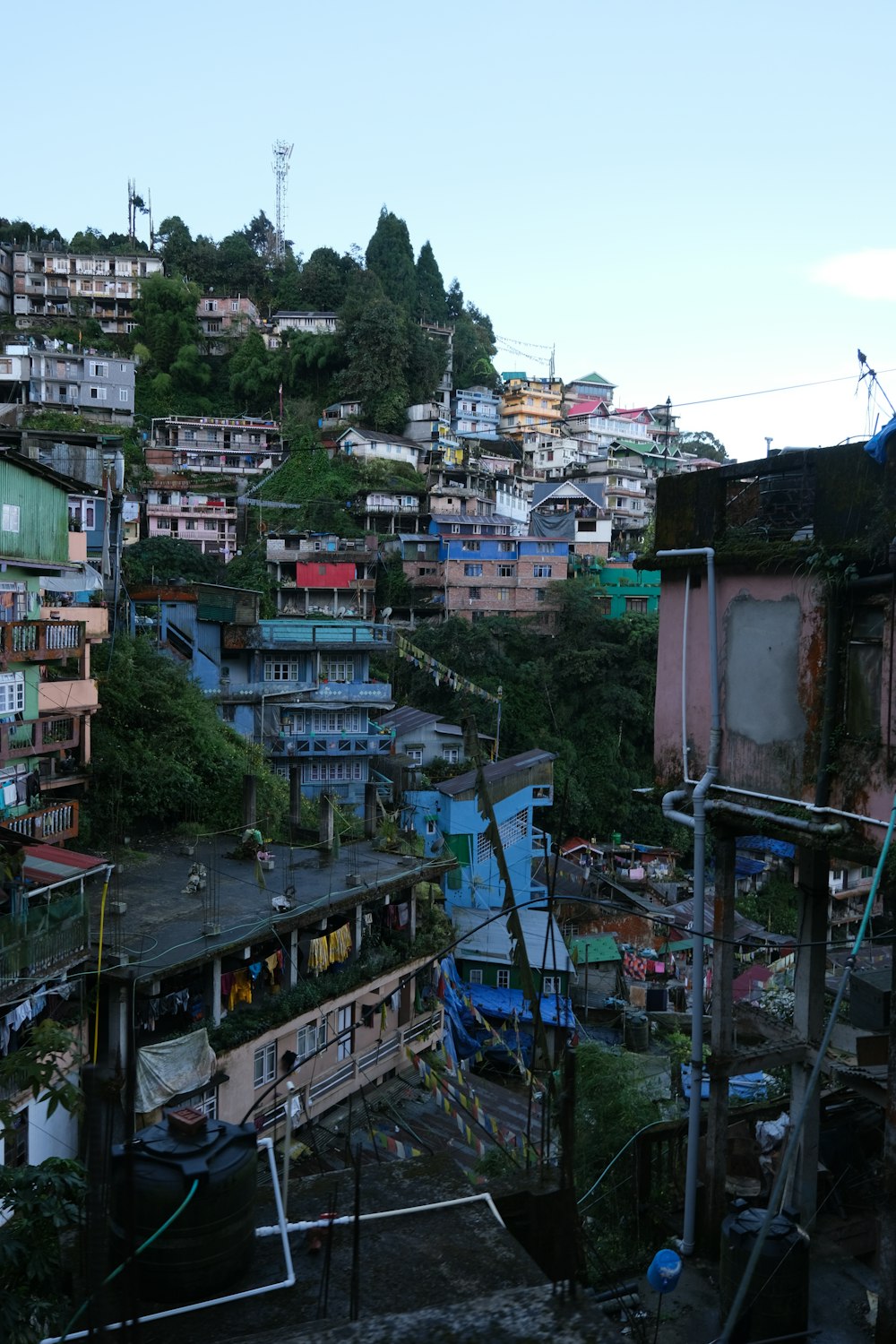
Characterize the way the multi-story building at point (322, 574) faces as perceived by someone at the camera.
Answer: facing the viewer

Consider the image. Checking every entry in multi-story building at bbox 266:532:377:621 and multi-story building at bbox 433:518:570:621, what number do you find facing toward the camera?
2

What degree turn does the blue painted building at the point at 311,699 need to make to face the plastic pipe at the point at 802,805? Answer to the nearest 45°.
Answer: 0° — it already faces it

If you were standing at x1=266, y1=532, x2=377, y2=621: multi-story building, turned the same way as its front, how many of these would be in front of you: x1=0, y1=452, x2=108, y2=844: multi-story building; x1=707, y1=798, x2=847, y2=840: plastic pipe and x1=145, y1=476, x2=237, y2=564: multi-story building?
2

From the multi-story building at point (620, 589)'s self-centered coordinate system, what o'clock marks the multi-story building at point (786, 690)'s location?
the multi-story building at point (786, 690) is roughly at 12 o'clock from the multi-story building at point (620, 589).

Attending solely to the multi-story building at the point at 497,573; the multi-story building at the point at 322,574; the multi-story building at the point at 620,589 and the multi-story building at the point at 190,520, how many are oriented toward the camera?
4

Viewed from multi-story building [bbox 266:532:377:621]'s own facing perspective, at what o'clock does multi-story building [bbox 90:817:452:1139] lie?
multi-story building [bbox 90:817:452:1139] is roughly at 12 o'clock from multi-story building [bbox 266:532:377:621].

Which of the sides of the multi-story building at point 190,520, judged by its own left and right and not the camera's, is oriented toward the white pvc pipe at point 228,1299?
front

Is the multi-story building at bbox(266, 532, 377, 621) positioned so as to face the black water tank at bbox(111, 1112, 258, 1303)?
yes

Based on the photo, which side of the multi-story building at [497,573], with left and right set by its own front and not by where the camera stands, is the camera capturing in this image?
front

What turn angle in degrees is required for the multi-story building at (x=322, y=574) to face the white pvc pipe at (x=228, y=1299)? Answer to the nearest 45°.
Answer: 0° — it already faces it

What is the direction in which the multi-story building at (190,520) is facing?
toward the camera

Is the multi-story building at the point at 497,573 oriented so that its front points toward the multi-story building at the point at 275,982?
yes

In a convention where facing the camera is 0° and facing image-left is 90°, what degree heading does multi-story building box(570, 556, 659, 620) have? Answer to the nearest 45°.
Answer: approximately 0°

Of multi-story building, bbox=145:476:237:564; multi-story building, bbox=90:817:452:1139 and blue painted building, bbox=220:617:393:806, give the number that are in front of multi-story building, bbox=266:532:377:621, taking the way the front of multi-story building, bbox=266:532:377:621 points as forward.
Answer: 2

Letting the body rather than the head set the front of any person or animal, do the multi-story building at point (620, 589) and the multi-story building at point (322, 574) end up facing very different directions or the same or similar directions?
same or similar directions
